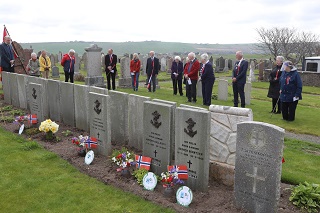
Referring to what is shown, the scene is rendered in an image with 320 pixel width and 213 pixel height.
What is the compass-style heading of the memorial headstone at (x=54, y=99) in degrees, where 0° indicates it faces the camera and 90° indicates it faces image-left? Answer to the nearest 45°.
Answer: approximately 45°

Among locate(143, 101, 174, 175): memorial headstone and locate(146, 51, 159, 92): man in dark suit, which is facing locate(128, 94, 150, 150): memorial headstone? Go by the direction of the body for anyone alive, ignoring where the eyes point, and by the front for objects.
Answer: the man in dark suit

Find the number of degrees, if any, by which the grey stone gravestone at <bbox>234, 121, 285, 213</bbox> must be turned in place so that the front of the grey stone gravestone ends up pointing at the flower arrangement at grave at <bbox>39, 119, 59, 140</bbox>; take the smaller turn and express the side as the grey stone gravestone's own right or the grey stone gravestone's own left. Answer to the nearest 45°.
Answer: approximately 45° to the grey stone gravestone's own right

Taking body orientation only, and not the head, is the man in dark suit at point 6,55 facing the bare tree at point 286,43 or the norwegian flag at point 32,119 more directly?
the norwegian flag

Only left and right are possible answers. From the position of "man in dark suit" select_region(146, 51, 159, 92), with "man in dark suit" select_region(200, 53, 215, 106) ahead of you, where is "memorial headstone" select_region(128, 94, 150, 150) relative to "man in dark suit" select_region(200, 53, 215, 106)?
right

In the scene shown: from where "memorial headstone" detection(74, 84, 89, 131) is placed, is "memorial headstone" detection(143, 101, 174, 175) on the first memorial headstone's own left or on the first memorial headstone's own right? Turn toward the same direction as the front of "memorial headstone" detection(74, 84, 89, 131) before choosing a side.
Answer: on the first memorial headstone's own left

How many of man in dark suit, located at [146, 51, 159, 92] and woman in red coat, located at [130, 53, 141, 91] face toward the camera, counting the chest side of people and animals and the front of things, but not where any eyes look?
2

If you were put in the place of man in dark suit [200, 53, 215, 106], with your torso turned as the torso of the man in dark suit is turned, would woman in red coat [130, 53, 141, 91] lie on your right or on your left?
on your right

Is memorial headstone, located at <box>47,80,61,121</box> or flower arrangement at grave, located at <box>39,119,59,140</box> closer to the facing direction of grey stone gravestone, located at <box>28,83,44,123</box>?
the flower arrangement at grave
